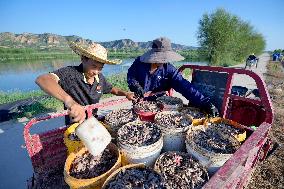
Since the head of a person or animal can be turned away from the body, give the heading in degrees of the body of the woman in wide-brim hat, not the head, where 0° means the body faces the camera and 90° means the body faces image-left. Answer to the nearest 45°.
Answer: approximately 0°

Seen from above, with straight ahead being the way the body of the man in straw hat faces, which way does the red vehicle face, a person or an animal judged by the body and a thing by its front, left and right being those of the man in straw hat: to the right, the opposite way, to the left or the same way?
to the left

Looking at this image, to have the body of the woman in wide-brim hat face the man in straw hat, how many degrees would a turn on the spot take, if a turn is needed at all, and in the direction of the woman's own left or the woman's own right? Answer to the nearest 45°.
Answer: approximately 45° to the woman's own right

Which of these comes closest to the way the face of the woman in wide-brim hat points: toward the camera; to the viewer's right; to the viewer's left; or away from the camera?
toward the camera

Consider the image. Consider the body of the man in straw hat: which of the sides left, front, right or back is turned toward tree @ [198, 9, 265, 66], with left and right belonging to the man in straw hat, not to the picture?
left

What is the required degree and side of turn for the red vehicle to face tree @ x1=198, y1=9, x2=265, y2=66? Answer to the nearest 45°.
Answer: approximately 45° to its left

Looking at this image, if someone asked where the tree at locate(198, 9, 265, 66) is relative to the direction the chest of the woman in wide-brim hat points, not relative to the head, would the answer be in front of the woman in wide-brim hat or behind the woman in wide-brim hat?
behind

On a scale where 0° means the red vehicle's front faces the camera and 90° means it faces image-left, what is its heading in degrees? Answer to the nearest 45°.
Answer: approximately 225°

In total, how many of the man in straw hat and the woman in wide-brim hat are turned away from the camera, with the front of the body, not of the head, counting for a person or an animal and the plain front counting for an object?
0
